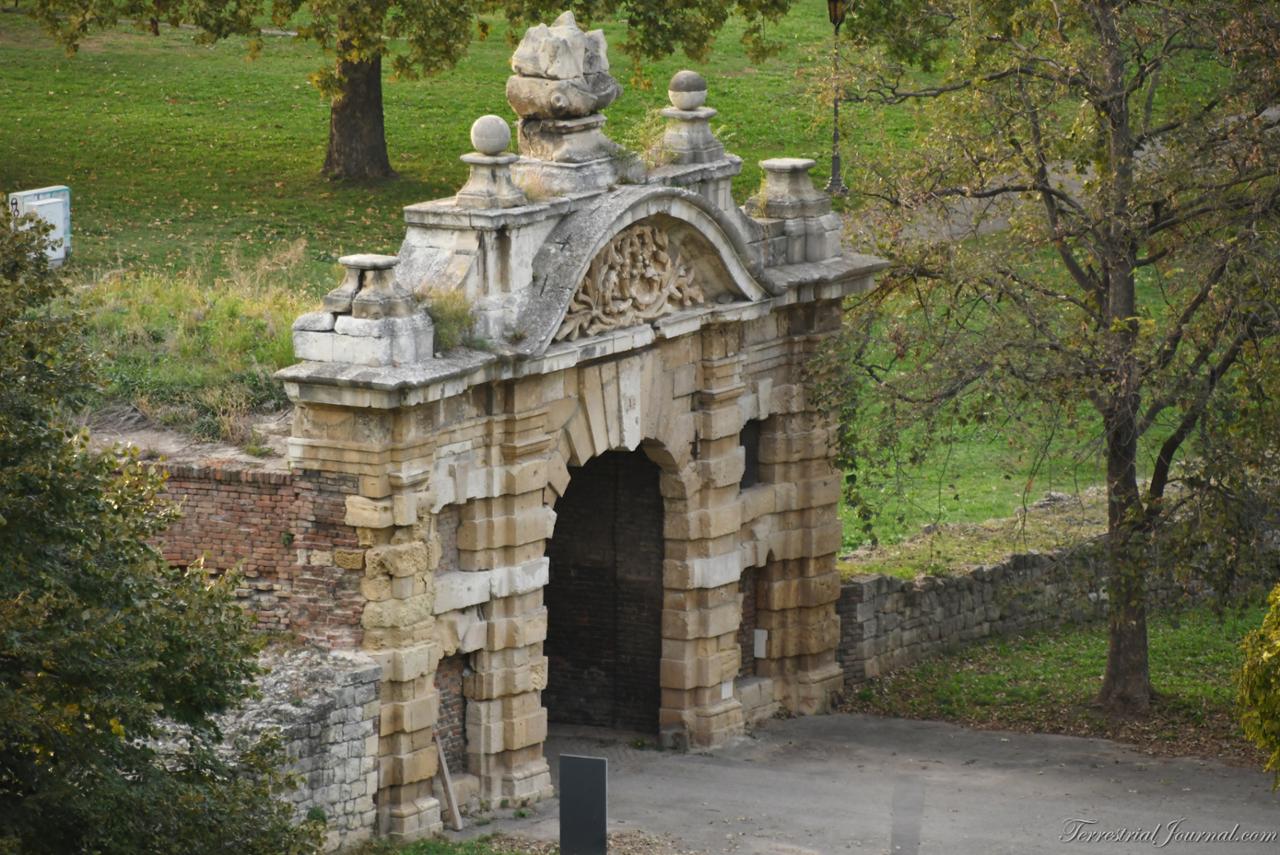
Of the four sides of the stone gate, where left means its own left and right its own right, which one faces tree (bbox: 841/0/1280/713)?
left

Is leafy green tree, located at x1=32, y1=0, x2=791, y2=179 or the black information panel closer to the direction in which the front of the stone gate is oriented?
the black information panel

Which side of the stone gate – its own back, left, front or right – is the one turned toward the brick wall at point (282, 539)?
right

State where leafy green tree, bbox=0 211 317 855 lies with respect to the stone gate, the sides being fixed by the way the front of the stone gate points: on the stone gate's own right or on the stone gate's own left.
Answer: on the stone gate's own right

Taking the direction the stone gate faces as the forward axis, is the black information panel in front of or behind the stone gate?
in front

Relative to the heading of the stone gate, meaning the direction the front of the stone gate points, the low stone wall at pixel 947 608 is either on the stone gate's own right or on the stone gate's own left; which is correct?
on the stone gate's own left

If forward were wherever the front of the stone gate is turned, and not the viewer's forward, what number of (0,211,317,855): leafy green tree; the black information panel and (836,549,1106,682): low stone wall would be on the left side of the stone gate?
1

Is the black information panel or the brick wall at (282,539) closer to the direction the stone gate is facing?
the black information panel
